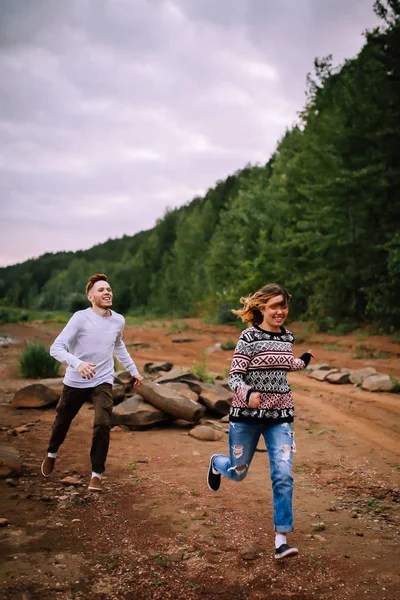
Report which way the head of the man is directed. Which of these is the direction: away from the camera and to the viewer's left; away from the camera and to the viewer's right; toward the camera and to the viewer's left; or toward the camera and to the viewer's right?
toward the camera and to the viewer's right

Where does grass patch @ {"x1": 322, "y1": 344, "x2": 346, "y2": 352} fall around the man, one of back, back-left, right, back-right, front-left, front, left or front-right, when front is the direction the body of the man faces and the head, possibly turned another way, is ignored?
left

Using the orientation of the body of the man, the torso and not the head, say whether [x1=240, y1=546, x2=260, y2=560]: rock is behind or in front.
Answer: in front

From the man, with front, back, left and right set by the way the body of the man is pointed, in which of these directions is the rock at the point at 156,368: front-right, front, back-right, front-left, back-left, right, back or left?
back-left

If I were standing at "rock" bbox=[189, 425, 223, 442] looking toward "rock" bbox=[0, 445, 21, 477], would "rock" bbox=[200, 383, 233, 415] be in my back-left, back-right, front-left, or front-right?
back-right

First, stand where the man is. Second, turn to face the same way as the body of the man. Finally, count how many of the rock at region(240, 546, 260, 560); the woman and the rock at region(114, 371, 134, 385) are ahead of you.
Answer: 2

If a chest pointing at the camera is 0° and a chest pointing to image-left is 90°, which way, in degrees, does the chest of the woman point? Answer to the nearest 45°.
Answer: approximately 315°

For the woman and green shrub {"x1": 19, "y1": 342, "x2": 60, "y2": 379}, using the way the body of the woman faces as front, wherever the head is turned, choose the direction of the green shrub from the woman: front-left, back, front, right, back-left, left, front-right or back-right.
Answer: back

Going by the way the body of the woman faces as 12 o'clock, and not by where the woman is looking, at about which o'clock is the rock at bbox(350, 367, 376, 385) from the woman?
The rock is roughly at 8 o'clock from the woman.

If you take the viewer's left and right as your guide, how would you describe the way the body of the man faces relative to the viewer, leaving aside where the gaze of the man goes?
facing the viewer and to the right of the viewer
